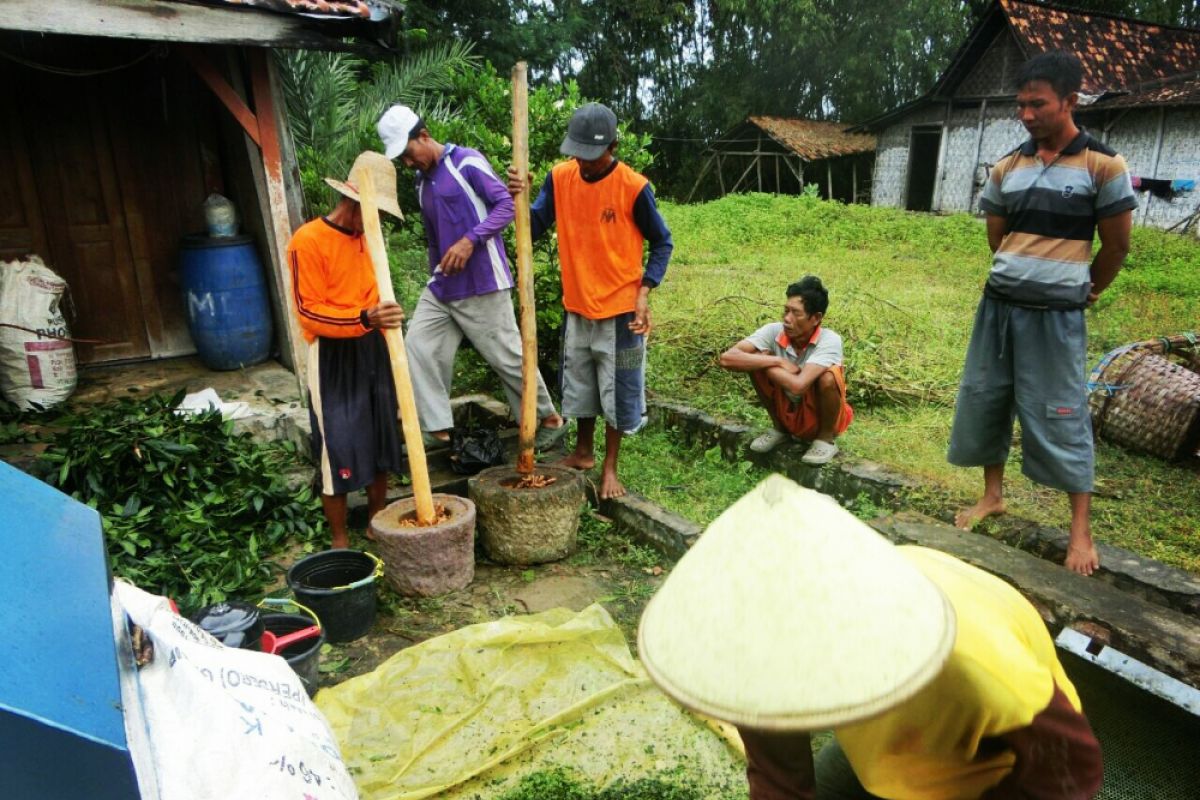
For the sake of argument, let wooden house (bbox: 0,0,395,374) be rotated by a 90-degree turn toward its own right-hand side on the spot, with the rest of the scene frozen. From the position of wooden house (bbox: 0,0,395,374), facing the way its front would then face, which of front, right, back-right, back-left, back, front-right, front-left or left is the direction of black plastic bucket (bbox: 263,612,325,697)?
left

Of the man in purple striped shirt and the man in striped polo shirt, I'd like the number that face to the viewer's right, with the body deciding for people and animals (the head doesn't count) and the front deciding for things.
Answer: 0

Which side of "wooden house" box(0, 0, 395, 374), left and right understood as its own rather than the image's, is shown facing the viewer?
front

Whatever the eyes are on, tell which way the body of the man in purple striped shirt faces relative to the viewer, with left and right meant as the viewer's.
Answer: facing the viewer and to the left of the viewer

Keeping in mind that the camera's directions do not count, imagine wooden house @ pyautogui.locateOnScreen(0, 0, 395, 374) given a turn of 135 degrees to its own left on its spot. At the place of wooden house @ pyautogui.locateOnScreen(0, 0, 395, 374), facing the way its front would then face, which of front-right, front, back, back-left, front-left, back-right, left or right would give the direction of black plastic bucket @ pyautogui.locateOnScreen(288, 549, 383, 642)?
back-right

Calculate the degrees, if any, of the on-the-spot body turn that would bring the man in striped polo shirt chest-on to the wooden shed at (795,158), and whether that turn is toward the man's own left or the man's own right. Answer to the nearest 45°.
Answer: approximately 135° to the man's own right

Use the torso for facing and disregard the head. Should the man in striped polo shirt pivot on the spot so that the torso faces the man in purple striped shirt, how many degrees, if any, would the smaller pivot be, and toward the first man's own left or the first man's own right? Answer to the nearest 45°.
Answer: approximately 45° to the first man's own right

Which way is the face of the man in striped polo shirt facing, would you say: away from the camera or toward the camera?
toward the camera

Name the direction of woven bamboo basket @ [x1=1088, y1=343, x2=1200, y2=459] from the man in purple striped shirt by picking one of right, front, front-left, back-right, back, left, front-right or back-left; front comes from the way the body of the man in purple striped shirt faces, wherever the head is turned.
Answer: back-left

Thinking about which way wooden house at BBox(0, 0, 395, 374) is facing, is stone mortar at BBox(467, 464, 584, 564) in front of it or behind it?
in front

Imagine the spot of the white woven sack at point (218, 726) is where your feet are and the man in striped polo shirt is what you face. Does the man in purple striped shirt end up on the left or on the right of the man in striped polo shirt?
left

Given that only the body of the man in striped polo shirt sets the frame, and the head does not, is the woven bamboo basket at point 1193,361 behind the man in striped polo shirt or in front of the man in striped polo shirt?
behind

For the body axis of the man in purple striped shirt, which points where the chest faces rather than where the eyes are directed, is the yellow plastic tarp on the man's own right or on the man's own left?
on the man's own left

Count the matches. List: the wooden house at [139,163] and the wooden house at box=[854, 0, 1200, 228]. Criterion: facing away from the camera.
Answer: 0

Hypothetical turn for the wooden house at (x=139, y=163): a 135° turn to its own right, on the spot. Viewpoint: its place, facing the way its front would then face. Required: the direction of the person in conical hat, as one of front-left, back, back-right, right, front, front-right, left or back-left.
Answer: back-left

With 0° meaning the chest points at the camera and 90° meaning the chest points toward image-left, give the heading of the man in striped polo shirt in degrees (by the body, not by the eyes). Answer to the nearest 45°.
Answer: approximately 45°

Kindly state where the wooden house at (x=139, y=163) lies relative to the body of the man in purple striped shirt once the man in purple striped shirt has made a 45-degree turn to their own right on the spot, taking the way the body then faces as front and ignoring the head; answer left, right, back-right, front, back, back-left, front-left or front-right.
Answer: front-right

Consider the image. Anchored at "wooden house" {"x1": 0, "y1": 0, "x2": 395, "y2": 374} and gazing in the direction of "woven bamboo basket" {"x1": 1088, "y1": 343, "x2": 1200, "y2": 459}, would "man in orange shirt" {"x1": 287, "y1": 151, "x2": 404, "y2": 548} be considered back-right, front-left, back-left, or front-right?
front-right
